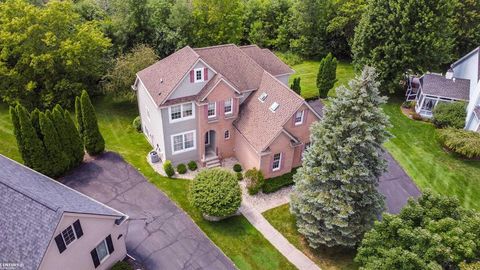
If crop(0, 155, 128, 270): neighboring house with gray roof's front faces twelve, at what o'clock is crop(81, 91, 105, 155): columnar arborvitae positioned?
The columnar arborvitae is roughly at 8 o'clock from the neighboring house with gray roof.

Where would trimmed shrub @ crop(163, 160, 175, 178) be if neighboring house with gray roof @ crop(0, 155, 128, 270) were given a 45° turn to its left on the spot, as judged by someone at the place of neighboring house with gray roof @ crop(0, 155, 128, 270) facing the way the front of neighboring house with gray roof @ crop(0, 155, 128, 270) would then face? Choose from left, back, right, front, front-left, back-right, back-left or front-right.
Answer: front-left

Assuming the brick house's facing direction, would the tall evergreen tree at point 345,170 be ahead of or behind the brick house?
ahead

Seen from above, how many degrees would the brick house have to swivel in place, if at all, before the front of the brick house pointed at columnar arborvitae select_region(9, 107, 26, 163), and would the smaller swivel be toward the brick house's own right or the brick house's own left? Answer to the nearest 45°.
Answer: approximately 135° to the brick house's own right

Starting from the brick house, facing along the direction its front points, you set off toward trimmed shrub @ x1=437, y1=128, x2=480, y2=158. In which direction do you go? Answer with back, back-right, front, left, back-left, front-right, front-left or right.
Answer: front-left

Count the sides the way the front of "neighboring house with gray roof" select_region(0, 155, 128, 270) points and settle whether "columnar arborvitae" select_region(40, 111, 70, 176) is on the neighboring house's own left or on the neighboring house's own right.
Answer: on the neighboring house's own left

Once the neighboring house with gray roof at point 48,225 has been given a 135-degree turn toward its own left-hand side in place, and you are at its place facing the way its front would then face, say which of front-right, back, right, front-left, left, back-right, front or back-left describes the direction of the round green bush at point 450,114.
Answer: right

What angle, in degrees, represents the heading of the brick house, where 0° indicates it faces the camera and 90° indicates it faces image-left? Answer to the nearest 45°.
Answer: approximately 315°

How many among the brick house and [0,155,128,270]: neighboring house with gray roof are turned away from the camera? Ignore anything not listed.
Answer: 0

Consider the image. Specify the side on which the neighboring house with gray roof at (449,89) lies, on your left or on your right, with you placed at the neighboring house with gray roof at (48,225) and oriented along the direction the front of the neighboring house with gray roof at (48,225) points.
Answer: on your left

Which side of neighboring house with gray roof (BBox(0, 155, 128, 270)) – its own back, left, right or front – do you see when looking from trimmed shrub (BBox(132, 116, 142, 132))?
left

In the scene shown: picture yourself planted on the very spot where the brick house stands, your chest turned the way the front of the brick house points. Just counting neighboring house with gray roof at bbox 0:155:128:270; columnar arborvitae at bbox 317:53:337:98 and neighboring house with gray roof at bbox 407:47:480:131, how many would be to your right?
1

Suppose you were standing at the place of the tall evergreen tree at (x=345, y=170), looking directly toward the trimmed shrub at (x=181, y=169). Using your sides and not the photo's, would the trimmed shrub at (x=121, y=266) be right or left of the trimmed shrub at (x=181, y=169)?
left

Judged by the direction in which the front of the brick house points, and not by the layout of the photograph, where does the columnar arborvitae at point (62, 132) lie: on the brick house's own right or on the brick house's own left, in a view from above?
on the brick house's own right

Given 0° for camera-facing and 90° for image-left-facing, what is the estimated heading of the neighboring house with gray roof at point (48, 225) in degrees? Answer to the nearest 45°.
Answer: approximately 315°

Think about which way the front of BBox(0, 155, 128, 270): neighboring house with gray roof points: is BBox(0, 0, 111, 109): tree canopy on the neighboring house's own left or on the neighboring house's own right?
on the neighboring house's own left
